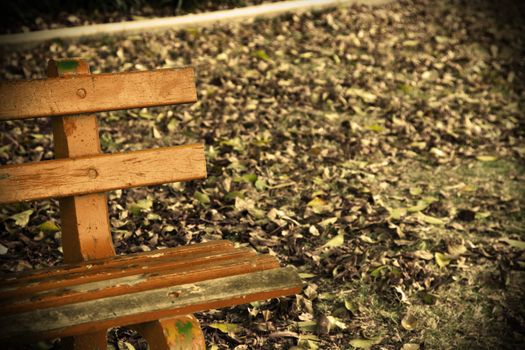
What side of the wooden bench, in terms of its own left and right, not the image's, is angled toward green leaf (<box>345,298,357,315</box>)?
left

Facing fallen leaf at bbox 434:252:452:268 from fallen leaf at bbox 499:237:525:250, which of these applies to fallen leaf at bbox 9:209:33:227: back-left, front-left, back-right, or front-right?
front-right

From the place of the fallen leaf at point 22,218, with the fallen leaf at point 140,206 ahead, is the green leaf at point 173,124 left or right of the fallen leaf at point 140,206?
left

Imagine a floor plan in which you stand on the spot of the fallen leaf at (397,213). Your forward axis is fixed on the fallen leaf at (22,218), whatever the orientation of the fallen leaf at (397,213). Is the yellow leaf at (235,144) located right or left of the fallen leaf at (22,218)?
right

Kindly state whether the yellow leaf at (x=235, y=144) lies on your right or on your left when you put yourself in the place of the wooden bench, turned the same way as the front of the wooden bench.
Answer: on your left

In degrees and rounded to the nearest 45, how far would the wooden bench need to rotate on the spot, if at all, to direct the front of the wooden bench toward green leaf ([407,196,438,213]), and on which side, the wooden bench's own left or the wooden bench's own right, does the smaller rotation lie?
approximately 90° to the wooden bench's own left

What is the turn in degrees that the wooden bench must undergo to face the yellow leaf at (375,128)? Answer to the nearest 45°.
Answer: approximately 90° to its left

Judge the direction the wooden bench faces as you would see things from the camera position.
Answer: facing the viewer and to the right of the viewer

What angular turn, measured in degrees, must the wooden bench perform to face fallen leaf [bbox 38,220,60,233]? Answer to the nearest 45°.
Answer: approximately 135° to its left

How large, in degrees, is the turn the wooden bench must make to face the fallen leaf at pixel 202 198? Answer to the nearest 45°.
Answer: approximately 135° to its left

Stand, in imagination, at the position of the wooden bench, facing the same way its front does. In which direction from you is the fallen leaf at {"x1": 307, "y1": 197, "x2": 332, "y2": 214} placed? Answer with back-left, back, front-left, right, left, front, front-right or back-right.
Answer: left

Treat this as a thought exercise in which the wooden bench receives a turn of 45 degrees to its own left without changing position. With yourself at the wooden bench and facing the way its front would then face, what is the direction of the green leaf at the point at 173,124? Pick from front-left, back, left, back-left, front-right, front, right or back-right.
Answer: left
